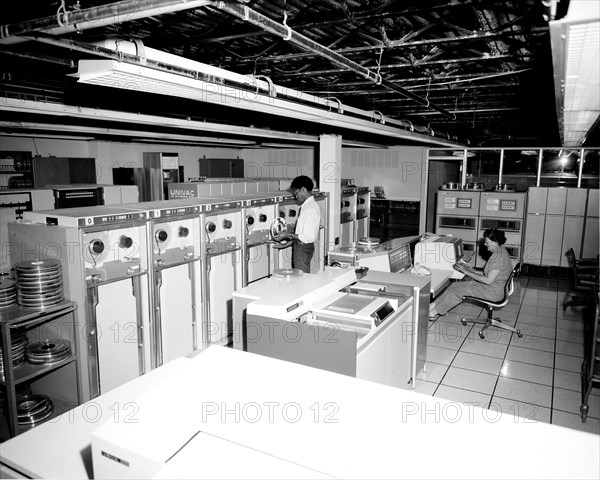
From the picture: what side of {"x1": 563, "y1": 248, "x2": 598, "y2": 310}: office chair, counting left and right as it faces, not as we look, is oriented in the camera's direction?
right

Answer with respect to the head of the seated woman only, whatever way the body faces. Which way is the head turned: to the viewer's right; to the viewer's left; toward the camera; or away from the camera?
to the viewer's left

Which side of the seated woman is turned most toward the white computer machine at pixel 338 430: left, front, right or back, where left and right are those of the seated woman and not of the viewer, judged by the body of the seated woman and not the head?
left

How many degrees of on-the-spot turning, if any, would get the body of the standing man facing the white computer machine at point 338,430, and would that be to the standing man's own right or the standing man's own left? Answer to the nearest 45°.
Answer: approximately 90° to the standing man's own left

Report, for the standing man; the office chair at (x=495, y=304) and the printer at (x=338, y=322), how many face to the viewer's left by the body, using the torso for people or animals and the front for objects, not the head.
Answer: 2

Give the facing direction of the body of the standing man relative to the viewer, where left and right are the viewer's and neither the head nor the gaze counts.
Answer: facing to the left of the viewer

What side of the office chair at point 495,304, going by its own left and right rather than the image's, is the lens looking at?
left

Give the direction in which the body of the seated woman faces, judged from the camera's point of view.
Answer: to the viewer's left

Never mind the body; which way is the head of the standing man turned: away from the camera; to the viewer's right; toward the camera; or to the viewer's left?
to the viewer's left
